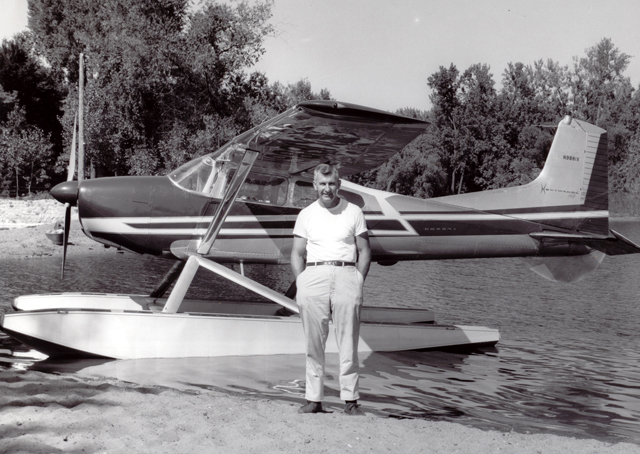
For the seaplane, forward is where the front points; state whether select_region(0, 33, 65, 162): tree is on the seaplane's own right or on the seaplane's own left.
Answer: on the seaplane's own right

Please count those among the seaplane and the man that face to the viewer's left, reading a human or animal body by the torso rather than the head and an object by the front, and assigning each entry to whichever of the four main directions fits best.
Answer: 1

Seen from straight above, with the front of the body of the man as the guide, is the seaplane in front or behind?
behind

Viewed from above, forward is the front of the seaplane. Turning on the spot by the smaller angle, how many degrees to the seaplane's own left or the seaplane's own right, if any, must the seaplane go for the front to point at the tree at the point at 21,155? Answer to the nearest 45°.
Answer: approximately 45° to the seaplane's own right

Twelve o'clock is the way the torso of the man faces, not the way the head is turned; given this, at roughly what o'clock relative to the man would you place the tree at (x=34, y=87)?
The tree is roughly at 5 o'clock from the man.

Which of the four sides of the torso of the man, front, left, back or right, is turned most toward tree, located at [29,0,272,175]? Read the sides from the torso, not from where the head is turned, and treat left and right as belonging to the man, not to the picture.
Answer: back

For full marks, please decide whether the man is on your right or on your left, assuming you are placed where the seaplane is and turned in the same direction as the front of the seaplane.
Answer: on your left

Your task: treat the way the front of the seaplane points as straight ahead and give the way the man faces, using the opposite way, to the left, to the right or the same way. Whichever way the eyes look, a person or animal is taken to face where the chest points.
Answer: to the left

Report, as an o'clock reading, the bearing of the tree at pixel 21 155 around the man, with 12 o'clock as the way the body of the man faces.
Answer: The tree is roughly at 5 o'clock from the man.

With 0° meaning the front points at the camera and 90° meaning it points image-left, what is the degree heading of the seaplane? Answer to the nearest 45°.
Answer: approximately 90°

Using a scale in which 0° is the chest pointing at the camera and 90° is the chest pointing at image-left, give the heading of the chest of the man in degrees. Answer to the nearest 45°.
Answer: approximately 0°
